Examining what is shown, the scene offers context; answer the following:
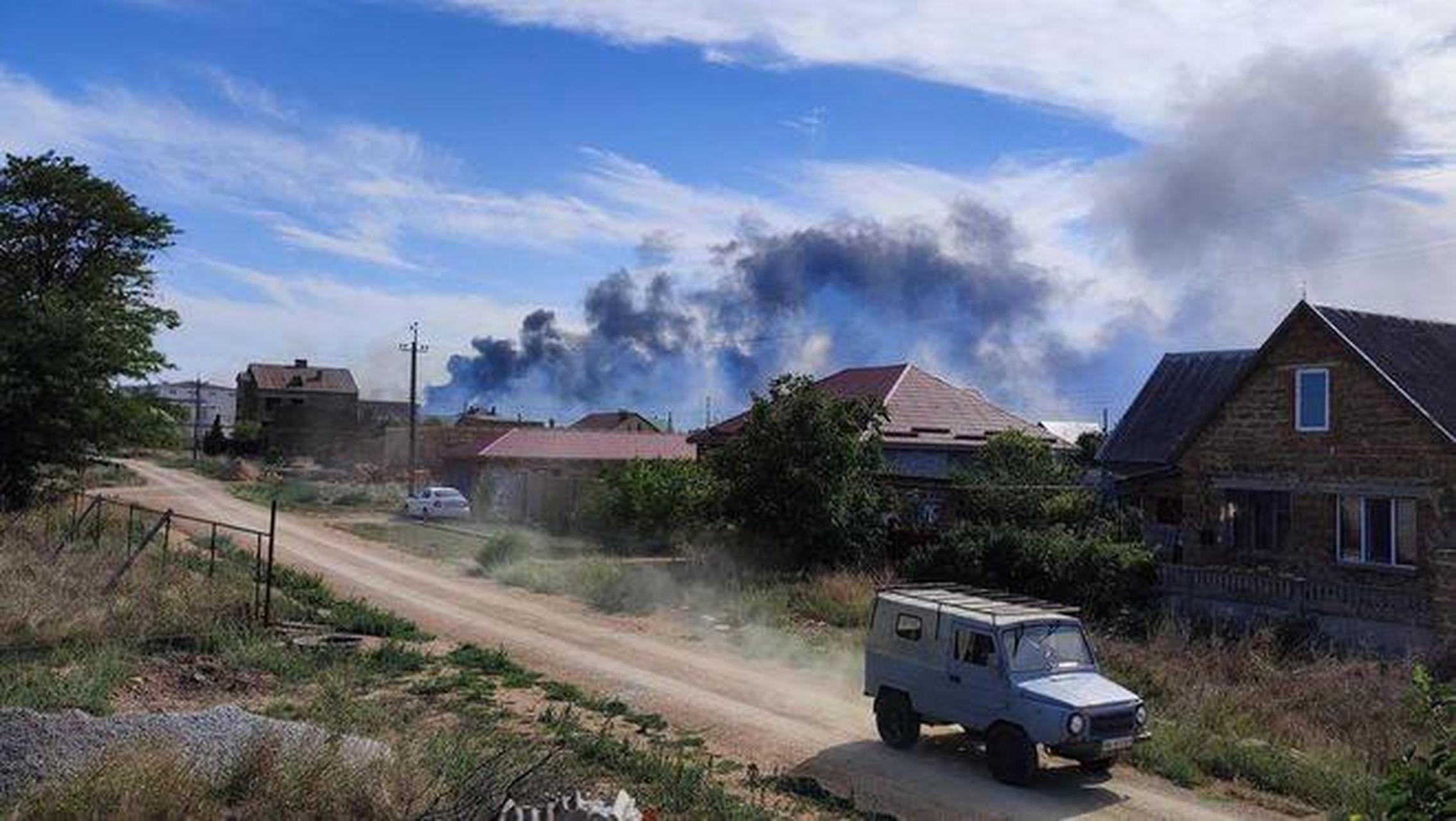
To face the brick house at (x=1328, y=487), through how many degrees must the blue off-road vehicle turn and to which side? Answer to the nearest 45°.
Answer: approximately 90° to its left

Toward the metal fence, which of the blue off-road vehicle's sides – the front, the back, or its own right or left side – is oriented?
back

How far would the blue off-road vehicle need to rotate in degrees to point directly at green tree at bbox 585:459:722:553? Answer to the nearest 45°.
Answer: approximately 180°

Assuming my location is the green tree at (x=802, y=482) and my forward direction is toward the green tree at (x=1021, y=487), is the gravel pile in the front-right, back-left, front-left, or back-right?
back-right

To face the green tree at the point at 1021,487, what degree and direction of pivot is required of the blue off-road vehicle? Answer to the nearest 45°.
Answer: approximately 135° to its left

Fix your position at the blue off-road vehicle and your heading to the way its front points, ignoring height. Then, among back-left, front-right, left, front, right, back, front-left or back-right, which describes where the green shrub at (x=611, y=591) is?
back

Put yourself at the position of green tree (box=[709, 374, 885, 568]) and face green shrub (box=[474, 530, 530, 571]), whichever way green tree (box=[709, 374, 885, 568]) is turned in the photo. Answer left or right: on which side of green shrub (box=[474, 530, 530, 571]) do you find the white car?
right

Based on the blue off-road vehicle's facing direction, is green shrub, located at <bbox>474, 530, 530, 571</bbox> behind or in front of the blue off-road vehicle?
behind

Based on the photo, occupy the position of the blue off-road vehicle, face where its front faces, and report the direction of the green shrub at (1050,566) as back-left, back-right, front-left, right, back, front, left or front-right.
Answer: back-left

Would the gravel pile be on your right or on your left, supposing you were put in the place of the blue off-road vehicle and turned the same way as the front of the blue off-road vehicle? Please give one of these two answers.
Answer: on your right

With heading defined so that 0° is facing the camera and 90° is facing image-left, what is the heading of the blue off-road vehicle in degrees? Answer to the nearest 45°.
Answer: approximately 315°

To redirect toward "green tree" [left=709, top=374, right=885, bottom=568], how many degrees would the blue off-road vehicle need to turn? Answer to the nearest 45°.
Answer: approximately 135° to its left

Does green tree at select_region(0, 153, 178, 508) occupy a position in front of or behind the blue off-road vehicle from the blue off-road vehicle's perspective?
behind

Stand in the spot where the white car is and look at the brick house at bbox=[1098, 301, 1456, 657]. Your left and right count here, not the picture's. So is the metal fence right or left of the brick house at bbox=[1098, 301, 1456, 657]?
right

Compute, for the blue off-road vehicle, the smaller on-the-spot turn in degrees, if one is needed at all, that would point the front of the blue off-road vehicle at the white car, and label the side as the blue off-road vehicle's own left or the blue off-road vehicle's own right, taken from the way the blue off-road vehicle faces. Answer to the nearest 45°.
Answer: approximately 180°
